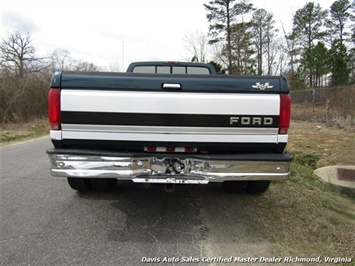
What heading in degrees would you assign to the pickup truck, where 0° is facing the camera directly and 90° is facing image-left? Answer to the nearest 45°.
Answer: approximately 180°
